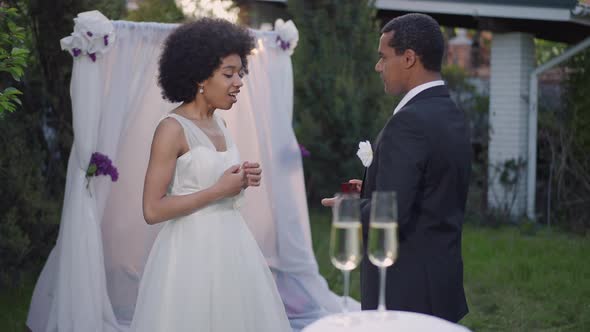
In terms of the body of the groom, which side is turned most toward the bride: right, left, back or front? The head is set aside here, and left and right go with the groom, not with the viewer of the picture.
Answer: front

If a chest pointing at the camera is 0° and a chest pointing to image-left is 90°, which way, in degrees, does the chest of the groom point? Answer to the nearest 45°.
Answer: approximately 90°

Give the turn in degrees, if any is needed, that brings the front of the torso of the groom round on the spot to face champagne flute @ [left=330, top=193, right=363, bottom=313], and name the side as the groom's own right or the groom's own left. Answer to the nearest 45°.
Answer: approximately 90° to the groom's own left

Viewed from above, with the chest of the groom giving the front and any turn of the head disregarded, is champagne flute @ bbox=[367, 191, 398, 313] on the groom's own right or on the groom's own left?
on the groom's own left

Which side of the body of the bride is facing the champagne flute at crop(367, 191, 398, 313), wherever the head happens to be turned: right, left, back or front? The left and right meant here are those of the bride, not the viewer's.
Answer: front

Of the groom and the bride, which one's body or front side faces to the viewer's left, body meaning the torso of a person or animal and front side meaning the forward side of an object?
the groom

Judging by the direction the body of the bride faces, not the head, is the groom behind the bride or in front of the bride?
in front

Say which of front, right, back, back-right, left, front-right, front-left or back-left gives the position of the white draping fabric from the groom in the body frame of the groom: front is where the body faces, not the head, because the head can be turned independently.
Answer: front-right

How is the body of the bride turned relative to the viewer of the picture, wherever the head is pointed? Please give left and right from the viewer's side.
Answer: facing the viewer and to the right of the viewer

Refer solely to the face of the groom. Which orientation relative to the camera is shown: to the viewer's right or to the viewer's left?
to the viewer's left

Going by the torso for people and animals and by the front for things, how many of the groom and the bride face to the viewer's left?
1
